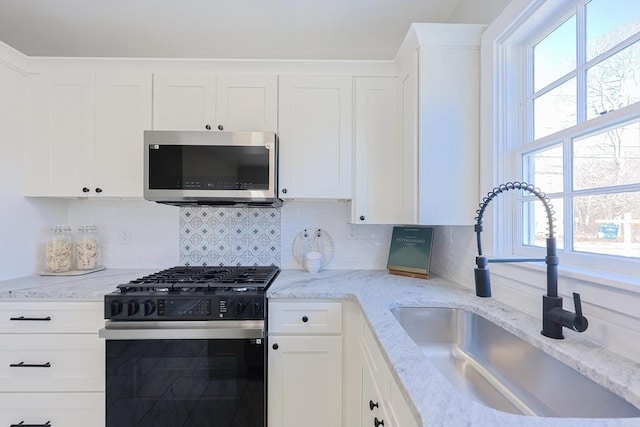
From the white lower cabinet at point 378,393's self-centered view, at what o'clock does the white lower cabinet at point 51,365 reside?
the white lower cabinet at point 51,365 is roughly at 12 o'clock from the white lower cabinet at point 378,393.

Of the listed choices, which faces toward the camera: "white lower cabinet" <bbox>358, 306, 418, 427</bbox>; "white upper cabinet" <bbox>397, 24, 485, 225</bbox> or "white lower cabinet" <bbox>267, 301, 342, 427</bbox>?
"white lower cabinet" <bbox>267, 301, 342, 427</bbox>

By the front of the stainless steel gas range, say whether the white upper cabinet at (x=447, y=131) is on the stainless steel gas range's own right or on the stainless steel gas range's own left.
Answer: on the stainless steel gas range's own left

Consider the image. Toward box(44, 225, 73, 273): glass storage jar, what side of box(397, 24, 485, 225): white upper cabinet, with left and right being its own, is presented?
front

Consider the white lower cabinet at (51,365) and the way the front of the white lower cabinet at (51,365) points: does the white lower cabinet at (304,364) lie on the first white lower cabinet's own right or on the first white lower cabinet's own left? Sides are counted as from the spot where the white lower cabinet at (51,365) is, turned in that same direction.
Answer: on the first white lower cabinet's own left

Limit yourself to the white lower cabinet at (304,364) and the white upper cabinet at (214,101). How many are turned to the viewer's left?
0

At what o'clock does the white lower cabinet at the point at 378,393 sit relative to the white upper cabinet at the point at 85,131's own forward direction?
The white lower cabinet is roughly at 11 o'clock from the white upper cabinet.

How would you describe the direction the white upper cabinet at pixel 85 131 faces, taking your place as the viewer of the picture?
facing the viewer

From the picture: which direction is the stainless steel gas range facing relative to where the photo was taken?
toward the camera

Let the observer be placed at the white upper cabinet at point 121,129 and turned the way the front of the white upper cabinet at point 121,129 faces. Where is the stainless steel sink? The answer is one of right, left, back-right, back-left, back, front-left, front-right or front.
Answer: front-left

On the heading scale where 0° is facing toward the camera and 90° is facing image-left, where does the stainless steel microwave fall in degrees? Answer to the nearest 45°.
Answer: approximately 0°
